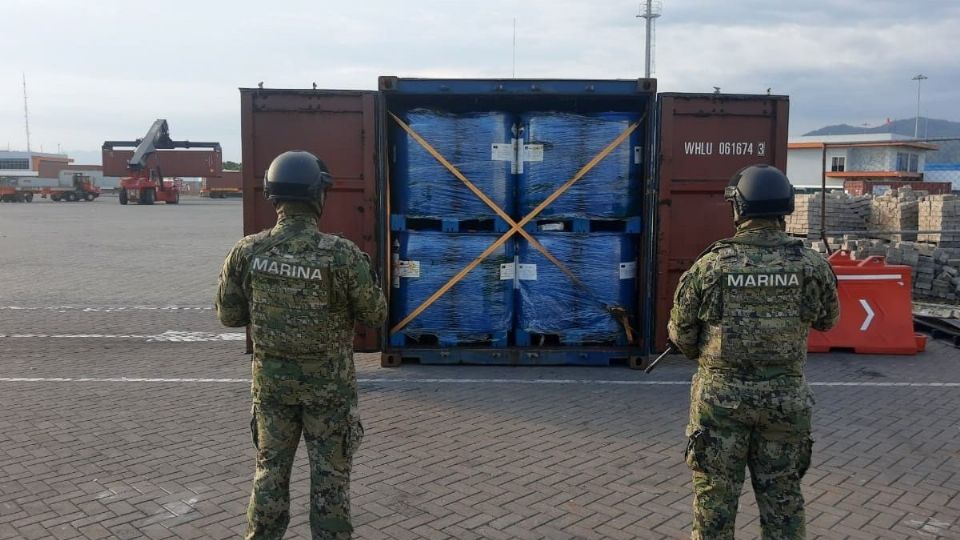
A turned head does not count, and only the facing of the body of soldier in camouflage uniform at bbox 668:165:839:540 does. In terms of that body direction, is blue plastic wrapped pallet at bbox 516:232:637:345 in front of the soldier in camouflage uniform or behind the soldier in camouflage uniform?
in front

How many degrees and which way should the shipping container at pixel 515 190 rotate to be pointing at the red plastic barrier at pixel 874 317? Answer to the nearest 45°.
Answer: approximately 90° to its left

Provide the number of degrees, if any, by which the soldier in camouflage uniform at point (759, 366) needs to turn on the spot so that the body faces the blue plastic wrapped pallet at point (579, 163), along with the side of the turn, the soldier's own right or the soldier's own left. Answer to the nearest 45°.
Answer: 0° — they already face it

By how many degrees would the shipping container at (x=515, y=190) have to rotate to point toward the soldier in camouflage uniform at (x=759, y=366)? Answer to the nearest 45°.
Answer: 0° — it already faces them

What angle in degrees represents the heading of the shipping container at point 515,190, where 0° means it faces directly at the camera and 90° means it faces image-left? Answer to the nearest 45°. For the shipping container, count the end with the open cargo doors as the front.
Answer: approximately 0°

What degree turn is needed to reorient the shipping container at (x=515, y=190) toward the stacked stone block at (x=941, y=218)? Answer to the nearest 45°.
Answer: approximately 135° to its left

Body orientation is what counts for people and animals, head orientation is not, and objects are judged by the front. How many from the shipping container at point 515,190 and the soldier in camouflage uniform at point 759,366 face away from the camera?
1

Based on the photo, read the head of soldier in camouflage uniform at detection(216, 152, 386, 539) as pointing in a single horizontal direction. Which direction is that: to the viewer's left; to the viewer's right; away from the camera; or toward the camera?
away from the camera

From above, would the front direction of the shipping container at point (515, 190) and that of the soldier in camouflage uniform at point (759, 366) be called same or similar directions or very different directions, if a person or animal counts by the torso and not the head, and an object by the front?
very different directions

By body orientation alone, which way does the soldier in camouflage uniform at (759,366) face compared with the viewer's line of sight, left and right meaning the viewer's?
facing away from the viewer

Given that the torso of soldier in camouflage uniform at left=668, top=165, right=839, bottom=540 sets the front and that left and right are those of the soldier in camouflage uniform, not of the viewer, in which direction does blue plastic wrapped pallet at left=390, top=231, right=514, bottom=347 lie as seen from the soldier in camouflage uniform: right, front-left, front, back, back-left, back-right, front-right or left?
front-left

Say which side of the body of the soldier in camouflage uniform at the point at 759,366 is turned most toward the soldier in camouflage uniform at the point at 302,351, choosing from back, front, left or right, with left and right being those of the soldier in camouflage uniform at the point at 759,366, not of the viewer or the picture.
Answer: left

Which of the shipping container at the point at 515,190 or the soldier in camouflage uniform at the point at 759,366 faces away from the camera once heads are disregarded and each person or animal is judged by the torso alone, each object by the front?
the soldier in camouflage uniform
